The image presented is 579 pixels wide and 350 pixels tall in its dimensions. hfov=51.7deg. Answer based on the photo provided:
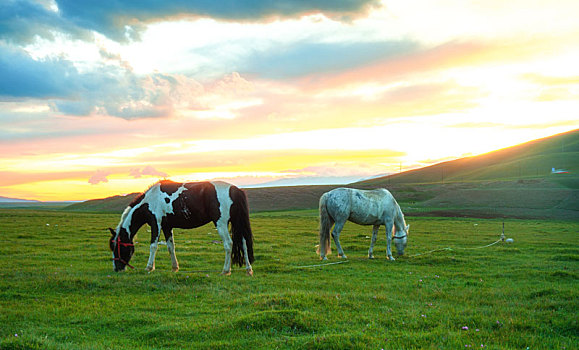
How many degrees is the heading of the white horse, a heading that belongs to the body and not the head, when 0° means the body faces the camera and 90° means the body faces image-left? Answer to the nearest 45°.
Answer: approximately 270°

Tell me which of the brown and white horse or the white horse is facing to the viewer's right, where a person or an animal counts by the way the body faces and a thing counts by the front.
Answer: the white horse

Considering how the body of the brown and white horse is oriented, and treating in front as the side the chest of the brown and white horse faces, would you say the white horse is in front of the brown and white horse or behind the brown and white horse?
behind

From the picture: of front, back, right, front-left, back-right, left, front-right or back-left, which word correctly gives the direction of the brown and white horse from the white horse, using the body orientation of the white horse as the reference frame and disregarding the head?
back-right

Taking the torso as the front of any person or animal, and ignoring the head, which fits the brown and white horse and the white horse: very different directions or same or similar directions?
very different directions

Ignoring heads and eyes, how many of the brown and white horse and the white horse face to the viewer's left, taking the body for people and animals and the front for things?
1

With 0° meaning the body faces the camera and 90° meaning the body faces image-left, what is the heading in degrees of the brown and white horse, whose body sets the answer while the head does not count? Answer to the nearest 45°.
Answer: approximately 90°
